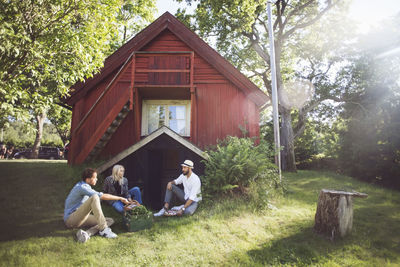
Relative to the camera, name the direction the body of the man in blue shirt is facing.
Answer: to the viewer's right

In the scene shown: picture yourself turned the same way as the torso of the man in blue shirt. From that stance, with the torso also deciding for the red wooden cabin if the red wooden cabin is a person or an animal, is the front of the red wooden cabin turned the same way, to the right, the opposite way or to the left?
to the right

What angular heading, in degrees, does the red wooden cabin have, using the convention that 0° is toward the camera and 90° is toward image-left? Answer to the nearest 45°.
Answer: approximately 0°

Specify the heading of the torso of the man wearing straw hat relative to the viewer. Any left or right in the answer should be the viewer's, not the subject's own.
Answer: facing the viewer and to the left of the viewer

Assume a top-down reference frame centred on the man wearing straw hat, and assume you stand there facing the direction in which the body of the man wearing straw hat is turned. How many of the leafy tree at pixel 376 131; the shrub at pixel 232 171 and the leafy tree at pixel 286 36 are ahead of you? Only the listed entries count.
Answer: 0

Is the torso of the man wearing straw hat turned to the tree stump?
no

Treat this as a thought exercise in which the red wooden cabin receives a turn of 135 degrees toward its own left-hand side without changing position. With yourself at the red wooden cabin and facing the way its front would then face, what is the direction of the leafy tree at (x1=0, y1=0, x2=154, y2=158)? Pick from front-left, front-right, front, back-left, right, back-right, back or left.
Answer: back

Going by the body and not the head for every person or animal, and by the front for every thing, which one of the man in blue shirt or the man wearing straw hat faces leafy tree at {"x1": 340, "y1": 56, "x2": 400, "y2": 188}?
the man in blue shirt

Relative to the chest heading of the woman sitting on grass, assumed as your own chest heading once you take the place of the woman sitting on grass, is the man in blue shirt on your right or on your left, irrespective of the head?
on your right

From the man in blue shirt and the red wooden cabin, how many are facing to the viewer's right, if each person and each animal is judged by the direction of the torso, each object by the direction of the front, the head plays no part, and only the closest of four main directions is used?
1

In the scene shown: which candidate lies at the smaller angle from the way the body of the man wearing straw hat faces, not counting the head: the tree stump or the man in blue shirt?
the man in blue shirt

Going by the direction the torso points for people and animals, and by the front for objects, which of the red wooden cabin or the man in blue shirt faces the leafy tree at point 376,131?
the man in blue shirt

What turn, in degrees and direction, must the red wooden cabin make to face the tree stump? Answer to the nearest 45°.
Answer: approximately 45° to its left

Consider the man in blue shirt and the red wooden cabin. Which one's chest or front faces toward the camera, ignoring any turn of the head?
the red wooden cabin

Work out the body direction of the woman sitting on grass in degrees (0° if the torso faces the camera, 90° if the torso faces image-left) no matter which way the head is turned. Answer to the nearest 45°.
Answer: approximately 315°

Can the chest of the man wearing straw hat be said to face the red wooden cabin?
no

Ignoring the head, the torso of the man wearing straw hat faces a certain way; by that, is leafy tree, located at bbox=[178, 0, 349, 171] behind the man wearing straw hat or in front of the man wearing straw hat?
behind

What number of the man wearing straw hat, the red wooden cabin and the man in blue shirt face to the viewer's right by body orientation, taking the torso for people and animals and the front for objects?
1

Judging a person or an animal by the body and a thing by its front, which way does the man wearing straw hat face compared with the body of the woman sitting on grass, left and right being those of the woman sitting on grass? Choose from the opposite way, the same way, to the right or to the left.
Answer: to the right
